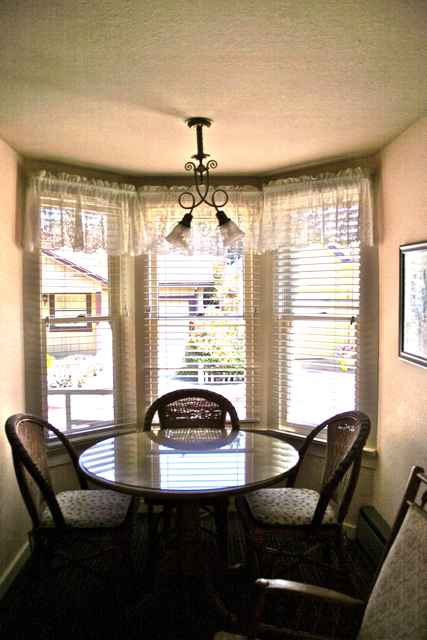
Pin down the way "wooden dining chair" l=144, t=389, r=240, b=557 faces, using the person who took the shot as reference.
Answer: facing the viewer

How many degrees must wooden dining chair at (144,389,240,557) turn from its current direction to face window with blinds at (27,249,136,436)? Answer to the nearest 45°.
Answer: approximately 90° to its right

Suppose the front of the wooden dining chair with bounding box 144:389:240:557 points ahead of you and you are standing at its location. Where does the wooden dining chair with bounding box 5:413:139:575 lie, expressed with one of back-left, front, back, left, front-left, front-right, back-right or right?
front-right

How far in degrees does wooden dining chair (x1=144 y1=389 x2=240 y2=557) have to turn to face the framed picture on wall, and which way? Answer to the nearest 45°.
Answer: approximately 45° to its left

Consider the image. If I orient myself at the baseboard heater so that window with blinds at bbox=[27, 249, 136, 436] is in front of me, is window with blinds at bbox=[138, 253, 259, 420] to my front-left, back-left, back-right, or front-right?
front-right

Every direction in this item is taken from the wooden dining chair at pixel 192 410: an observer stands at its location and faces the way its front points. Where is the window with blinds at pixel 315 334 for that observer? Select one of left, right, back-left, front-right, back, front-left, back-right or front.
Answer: left

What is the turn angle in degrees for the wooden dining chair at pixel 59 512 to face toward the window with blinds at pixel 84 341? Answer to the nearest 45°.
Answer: approximately 90° to its left

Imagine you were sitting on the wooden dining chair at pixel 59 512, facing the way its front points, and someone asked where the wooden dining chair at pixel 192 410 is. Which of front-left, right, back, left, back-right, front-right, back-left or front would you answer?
front-left

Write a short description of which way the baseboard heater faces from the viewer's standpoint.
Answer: facing the viewer and to the left of the viewer

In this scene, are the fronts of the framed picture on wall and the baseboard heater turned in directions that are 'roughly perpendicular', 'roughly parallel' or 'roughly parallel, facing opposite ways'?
roughly parallel

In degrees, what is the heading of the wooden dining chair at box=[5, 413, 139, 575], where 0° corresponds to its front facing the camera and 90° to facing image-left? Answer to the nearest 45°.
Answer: approximately 270°

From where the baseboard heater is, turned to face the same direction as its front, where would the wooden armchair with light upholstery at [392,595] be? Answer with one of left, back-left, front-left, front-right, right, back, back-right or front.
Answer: front-left

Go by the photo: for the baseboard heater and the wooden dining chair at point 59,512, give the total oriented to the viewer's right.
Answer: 1

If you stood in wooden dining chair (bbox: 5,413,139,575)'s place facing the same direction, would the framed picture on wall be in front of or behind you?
in front

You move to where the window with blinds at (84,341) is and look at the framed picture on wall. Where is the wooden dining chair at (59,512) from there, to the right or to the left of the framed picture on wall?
right

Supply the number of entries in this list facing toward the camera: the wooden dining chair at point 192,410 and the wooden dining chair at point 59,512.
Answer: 1
